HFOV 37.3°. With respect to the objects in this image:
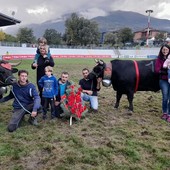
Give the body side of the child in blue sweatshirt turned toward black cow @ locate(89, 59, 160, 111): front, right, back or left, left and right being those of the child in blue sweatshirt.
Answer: left

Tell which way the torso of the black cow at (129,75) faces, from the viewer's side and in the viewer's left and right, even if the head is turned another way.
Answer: facing to the left of the viewer

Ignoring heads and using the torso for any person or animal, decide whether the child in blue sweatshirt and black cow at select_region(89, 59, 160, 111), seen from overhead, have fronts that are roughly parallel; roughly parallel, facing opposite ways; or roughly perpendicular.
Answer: roughly perpendicular

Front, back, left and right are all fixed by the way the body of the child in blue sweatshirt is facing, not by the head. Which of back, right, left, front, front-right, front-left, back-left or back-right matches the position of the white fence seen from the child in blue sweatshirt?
back

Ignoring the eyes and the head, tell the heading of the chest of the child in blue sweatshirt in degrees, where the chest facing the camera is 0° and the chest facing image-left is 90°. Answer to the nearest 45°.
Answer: approximately 0°

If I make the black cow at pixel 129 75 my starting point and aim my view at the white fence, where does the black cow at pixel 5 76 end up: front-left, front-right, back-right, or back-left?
back-left

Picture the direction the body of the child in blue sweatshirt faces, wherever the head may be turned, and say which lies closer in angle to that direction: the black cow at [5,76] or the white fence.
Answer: the black cow

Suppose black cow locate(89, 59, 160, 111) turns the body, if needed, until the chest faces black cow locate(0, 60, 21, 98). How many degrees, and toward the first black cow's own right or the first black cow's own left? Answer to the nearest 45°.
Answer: approximately 45° to the first black cow's own left

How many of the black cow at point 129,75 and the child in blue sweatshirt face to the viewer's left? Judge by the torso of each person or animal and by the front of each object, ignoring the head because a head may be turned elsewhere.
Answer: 1

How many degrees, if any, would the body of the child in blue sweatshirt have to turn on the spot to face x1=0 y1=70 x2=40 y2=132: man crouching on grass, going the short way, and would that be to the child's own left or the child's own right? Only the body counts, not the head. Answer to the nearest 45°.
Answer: approximately 45° to the child's own right

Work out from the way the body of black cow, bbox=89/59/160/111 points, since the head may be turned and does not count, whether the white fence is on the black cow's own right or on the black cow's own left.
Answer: on the black cow's own right

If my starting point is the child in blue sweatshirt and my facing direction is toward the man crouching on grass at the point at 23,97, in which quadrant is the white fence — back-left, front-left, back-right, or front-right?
back-right
